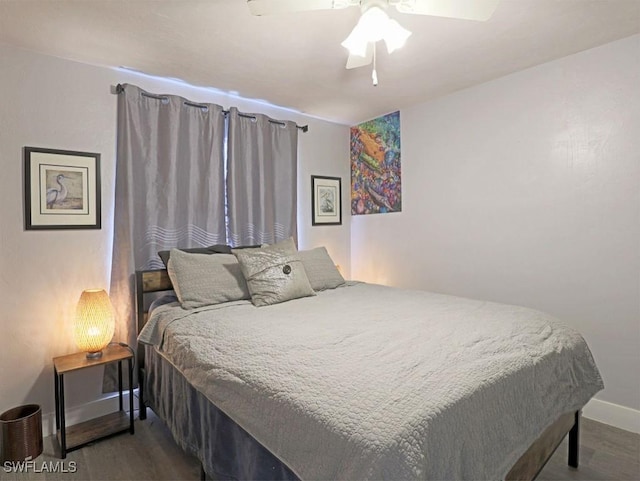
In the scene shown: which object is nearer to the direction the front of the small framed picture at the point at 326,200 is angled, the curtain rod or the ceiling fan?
the ceiling fan

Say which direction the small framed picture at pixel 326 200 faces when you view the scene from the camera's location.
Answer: facing the viewer and to the right of the viewer

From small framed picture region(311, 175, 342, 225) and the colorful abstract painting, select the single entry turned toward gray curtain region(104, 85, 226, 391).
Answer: the colorful abstract painting

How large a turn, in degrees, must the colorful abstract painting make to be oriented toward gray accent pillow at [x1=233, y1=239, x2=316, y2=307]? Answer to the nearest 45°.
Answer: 0° — it already faces it

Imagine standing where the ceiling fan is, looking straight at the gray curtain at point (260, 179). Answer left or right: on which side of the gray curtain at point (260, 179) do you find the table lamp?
left

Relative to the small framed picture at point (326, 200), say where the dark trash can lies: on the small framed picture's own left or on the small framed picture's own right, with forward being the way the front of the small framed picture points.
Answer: on the small framed picture's own right

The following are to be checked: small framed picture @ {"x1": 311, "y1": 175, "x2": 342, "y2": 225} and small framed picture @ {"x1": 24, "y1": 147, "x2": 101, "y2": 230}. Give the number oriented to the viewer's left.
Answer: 0

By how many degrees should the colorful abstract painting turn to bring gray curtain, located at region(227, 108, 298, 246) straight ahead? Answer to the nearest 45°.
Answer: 0° — it already faces it

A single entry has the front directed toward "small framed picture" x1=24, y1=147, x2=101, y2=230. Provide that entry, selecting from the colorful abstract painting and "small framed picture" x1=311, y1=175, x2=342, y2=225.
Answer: the colorful abstract painting

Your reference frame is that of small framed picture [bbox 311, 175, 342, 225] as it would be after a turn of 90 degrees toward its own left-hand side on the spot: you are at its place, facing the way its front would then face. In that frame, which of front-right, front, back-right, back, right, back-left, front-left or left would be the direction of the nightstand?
back

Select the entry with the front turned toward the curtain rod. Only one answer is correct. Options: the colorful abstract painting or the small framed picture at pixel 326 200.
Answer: the colorful abstract painting

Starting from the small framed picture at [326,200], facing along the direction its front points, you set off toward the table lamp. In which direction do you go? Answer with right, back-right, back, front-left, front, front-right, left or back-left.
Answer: right

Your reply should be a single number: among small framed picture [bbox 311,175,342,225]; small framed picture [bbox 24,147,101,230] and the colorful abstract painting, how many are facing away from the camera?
0

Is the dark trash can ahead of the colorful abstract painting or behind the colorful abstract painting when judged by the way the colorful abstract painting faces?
ahead

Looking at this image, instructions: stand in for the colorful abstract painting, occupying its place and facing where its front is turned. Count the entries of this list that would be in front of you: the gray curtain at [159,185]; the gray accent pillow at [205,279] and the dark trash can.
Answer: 3

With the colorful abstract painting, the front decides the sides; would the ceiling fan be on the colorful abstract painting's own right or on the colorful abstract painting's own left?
on the colorful abstract painting's own left

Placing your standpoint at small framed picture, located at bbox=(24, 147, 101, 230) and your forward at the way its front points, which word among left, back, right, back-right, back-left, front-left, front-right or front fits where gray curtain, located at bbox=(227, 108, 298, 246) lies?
front-left

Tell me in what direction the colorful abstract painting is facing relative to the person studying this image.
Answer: facing the viewer and to the left of the viewer
